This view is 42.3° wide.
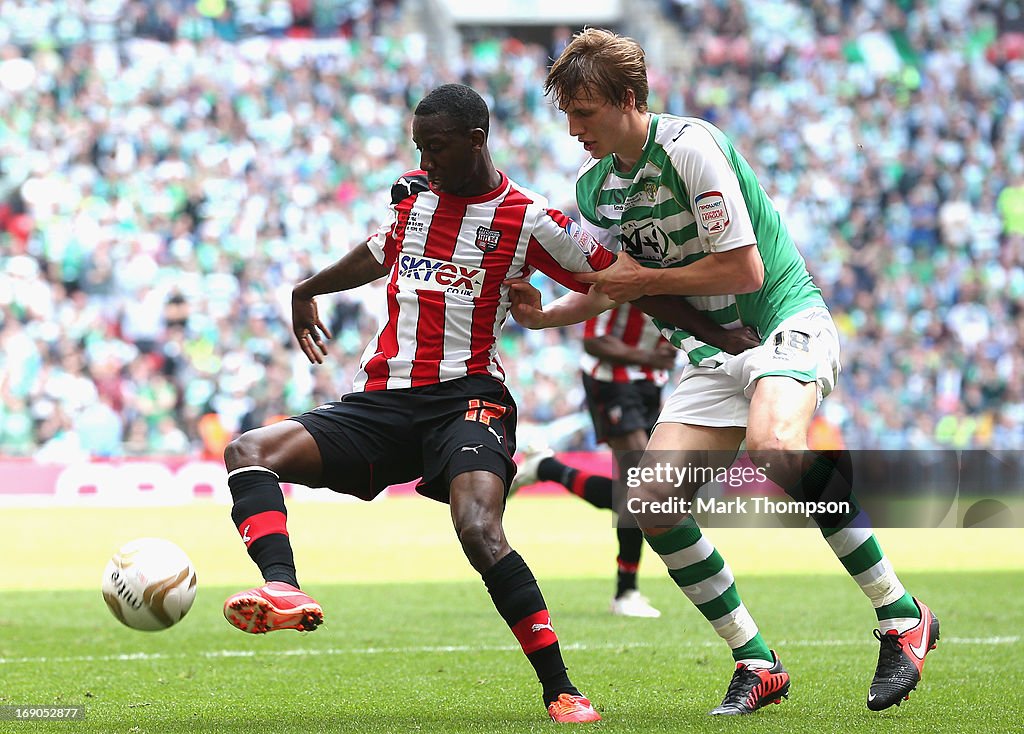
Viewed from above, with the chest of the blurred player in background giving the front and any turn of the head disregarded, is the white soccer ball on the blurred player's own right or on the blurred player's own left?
on the blurred player's own right

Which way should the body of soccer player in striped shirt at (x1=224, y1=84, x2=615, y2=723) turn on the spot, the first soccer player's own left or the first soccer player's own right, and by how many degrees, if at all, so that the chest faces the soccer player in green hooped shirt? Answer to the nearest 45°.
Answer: approximately 135° to the first soccer player's own left

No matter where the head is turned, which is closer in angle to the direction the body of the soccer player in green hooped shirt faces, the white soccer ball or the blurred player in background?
the white soccer ball

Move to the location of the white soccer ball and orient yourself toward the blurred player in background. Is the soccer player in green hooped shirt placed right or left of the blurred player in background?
right

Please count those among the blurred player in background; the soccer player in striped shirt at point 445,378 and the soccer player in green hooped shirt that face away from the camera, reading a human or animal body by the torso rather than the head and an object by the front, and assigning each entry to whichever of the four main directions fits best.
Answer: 0

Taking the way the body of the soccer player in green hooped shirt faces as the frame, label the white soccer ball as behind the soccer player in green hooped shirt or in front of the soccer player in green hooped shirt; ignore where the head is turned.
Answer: in front

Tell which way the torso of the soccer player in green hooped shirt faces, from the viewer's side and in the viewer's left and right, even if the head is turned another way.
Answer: facing the viewer and to the left of the viewer

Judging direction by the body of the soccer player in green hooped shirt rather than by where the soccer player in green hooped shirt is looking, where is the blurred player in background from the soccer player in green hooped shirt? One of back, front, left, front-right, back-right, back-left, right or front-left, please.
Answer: back-right

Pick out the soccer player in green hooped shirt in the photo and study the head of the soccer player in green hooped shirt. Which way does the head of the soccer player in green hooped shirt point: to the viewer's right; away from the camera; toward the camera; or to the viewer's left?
to the viewer's left

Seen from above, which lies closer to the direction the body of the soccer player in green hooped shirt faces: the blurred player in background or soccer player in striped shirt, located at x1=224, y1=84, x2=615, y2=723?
the soccer player in striped shirt
